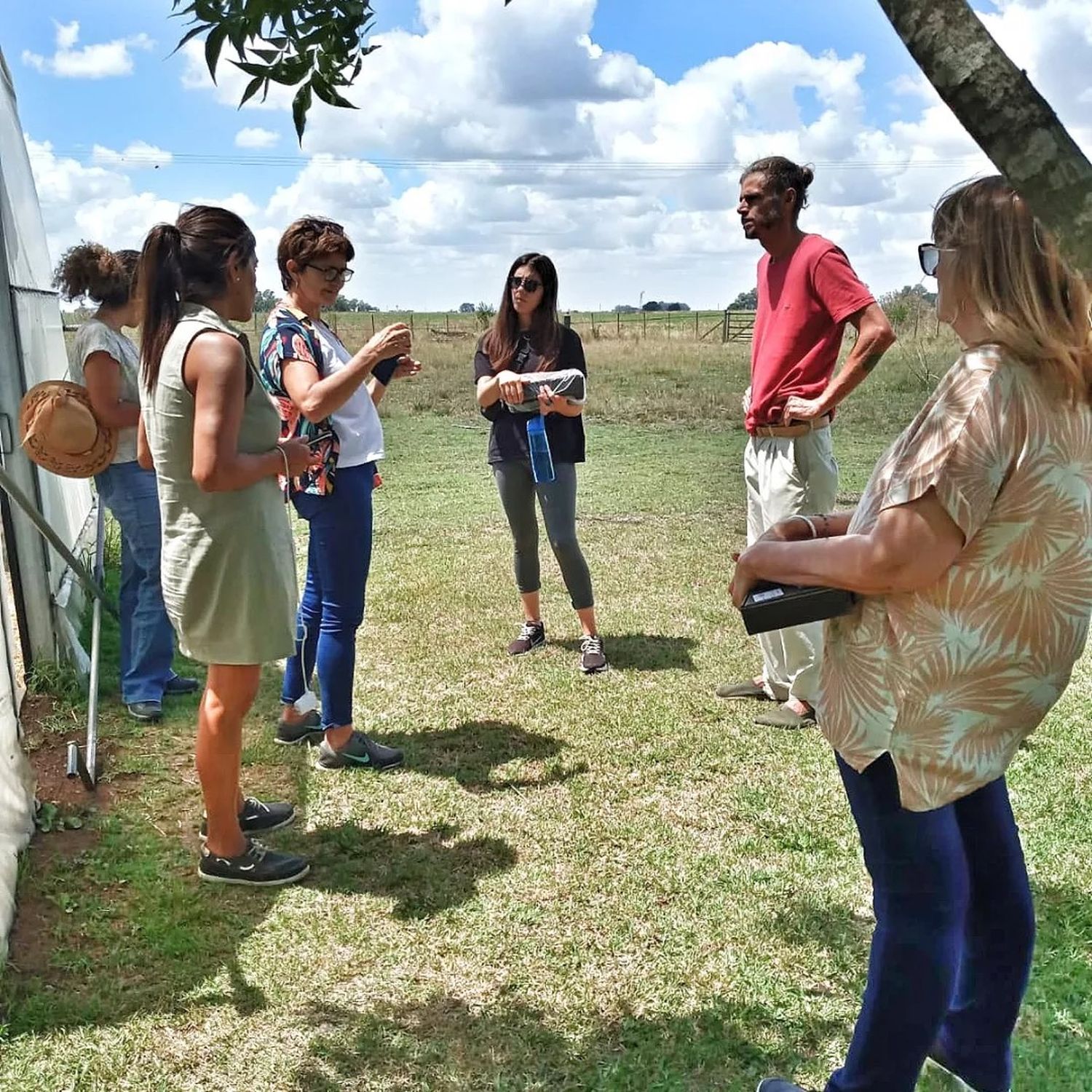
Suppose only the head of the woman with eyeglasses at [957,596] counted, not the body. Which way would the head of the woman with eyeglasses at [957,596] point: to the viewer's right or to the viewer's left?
to the viewer's left

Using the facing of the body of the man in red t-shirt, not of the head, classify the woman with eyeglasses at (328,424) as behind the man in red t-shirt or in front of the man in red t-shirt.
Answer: in front

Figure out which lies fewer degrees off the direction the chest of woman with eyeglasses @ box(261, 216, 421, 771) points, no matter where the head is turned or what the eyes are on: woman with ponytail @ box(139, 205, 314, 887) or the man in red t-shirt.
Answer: the man in red t-shirt

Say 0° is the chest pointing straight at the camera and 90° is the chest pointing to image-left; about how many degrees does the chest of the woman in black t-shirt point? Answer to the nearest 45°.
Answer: approximately 0°

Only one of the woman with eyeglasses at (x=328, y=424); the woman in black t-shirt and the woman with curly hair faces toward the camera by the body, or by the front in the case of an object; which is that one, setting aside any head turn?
the woman in black t-shirt

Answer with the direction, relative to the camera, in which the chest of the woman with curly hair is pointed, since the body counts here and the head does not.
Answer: to the viewer's right

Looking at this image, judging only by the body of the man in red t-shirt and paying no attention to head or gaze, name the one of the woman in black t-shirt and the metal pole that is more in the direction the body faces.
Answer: the metal pole

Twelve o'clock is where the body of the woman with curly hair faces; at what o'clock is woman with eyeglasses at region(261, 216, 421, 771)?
The woman with eyeglasses is roughly at 2 o'clock from the woman with curly hair.

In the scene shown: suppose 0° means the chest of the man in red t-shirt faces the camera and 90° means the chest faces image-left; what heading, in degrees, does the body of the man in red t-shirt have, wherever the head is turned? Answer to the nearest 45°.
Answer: approximately 45°

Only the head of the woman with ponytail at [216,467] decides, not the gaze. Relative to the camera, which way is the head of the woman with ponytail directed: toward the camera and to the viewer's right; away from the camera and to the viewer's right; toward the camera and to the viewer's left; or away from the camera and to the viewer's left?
away from the camera and to the viewer's right

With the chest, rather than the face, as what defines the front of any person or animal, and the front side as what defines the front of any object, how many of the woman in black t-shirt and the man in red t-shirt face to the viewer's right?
0

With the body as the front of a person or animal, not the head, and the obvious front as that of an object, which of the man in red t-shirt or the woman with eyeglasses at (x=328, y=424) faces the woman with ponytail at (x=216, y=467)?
the man in red t-shirt

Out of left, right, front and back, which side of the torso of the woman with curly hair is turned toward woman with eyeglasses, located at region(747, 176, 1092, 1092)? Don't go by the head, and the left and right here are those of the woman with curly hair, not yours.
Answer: right

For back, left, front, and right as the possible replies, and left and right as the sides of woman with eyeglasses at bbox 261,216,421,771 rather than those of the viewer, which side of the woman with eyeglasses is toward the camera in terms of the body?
right
